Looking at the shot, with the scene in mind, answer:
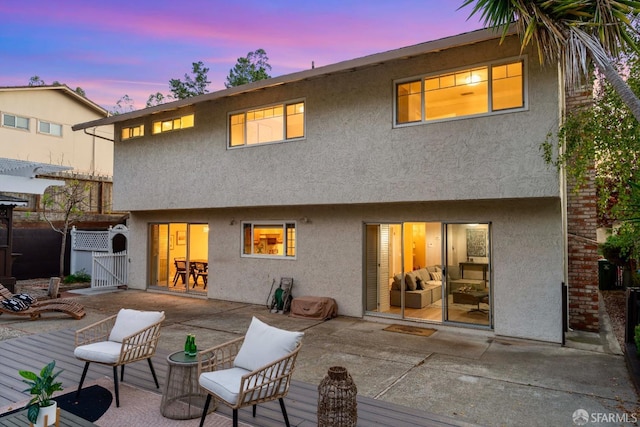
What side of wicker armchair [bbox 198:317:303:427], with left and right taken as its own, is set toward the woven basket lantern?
left

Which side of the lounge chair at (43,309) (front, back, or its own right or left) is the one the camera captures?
right

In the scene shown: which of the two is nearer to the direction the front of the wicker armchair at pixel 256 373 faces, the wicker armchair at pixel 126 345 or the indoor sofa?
the wicker armchair

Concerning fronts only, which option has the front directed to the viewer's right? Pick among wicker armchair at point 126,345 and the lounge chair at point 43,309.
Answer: the lounge chair

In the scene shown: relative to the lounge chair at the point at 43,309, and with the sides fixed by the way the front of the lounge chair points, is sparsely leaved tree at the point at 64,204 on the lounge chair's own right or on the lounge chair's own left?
on the lounge chair's own left

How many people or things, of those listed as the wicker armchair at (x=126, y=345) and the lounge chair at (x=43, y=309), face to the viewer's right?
1

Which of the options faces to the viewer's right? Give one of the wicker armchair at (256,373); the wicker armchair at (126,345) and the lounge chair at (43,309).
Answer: the lounge chair

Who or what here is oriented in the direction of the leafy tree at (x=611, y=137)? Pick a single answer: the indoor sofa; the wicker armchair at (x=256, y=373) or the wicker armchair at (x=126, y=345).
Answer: the indoor sofa

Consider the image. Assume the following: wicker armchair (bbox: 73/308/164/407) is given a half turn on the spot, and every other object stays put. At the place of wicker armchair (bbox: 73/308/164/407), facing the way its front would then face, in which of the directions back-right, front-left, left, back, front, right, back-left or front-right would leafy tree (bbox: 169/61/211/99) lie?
front-left

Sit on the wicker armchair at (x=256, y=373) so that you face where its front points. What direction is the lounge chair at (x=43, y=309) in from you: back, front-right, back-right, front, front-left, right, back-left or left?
right

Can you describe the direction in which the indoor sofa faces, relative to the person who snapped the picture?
facing the viewer and to the right of the viewer

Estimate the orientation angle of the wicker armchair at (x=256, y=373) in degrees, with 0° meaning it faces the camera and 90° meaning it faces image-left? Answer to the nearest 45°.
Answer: approximately 45°

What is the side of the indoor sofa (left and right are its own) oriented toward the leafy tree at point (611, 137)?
front

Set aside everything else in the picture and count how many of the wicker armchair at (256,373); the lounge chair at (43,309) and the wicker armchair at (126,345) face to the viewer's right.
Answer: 1

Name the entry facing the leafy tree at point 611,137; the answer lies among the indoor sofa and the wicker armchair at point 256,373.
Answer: the indoor sofa

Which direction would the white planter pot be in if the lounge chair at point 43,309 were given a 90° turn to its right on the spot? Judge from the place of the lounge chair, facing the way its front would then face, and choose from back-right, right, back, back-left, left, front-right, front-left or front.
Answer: front
